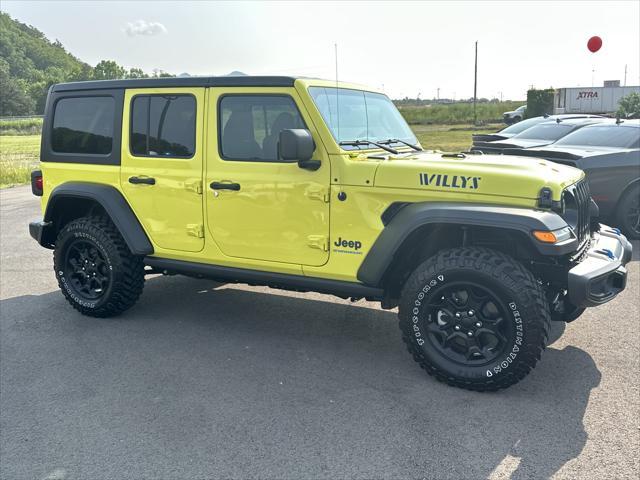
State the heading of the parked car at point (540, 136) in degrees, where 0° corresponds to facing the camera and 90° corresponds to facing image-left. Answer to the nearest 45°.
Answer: approximately 225°

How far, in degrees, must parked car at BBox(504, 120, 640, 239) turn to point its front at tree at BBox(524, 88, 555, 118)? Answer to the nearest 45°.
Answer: approximately 45° to its left

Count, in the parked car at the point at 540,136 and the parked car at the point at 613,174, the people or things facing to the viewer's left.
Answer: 0

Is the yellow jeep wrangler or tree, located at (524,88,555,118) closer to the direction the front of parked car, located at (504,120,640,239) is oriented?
the tree

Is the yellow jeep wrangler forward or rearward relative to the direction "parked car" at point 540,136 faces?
rearward

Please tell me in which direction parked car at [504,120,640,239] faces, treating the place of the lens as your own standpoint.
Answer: facing away from the viewer and to the right of the viewer
